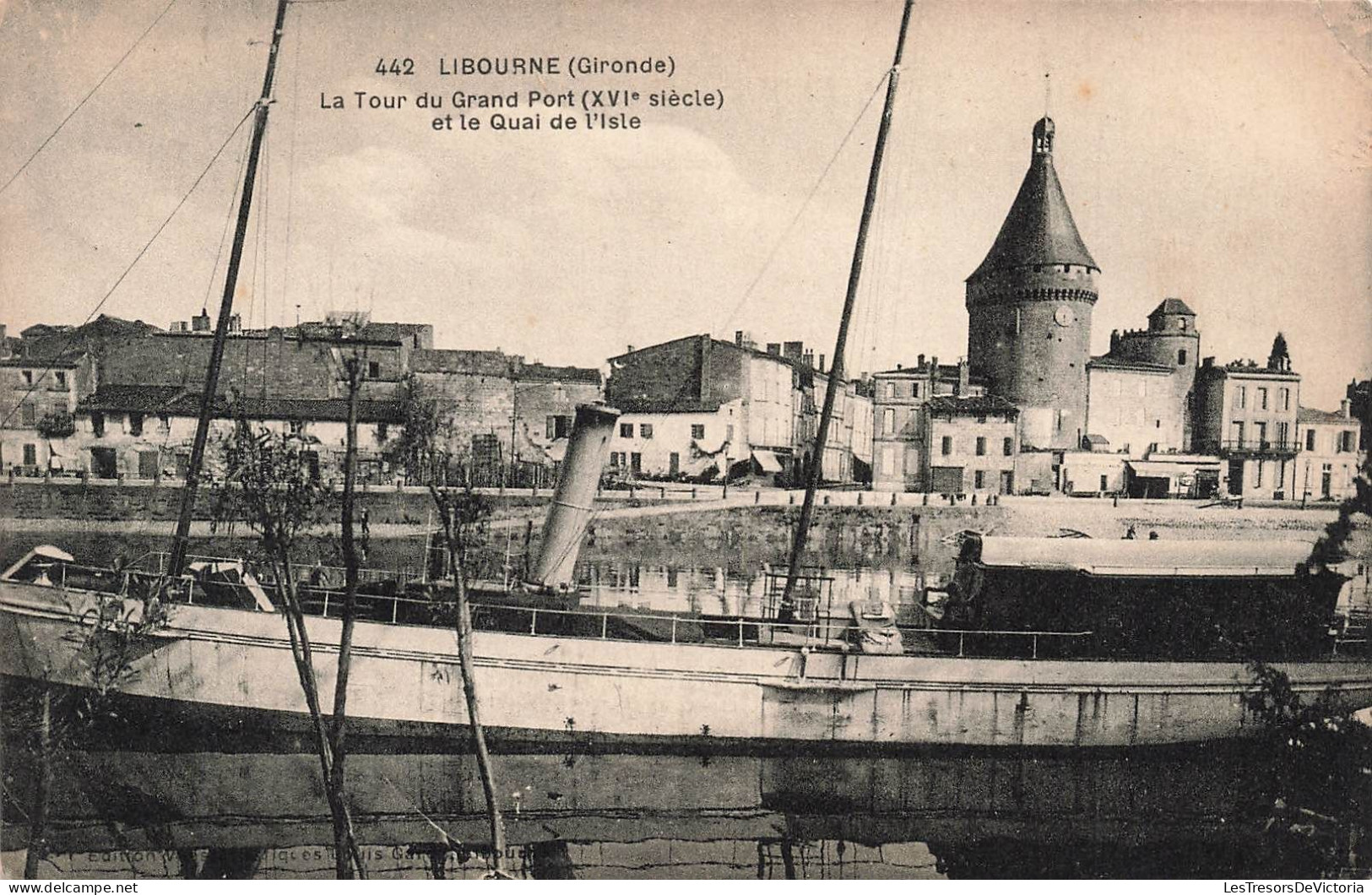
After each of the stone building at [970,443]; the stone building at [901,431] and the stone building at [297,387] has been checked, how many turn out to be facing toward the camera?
3

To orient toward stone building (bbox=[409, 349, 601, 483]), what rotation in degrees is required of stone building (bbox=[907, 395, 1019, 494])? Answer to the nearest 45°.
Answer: approximately 45° to its right

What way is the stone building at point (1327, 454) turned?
toward the camera

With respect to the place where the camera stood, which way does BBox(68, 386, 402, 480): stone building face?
facing the viewer

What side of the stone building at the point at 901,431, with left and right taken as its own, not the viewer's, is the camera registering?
front

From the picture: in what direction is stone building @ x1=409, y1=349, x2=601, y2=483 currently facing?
toward the camera

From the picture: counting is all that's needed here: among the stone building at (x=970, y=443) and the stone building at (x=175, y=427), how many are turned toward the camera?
2

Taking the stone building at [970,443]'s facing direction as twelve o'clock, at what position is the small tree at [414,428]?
The small tree is roughly at 2 o'clock from the stone building.

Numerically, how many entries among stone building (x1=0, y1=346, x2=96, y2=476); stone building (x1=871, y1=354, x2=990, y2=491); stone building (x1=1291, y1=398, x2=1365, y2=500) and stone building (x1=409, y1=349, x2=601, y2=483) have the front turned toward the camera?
4

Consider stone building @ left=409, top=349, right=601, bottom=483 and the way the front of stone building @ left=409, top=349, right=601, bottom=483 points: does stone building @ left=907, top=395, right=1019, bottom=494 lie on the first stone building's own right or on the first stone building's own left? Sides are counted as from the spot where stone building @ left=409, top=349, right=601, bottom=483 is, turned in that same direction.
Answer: on the first stone building's own left
